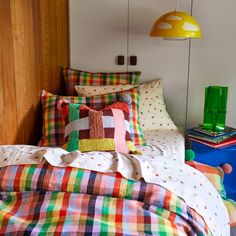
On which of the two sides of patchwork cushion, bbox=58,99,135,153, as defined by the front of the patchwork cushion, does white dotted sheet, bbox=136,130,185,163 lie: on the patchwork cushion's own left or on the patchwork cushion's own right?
on the patchwork cushion's own left

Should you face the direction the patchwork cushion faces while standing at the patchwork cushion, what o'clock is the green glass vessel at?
The green glass vessel is roughly at 8 o'clock from the patchwork cushion.

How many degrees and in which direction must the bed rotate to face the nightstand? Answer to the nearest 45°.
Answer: approximately 135° to its left

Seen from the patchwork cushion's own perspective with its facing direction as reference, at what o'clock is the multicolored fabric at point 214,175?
The multicolored fabric is roughly at 9 o'clock from the patchwork cushion.

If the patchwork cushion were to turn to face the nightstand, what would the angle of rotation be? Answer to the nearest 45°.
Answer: approximately 90° to its left

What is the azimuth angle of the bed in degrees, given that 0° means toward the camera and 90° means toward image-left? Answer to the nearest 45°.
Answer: approximately 0°

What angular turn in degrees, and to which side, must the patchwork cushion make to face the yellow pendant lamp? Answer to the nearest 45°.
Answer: approximately 135° to its left

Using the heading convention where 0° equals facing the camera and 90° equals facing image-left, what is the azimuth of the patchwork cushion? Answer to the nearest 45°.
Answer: approximately 0°

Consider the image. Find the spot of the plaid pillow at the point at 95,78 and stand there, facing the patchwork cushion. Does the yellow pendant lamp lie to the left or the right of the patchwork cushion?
left
